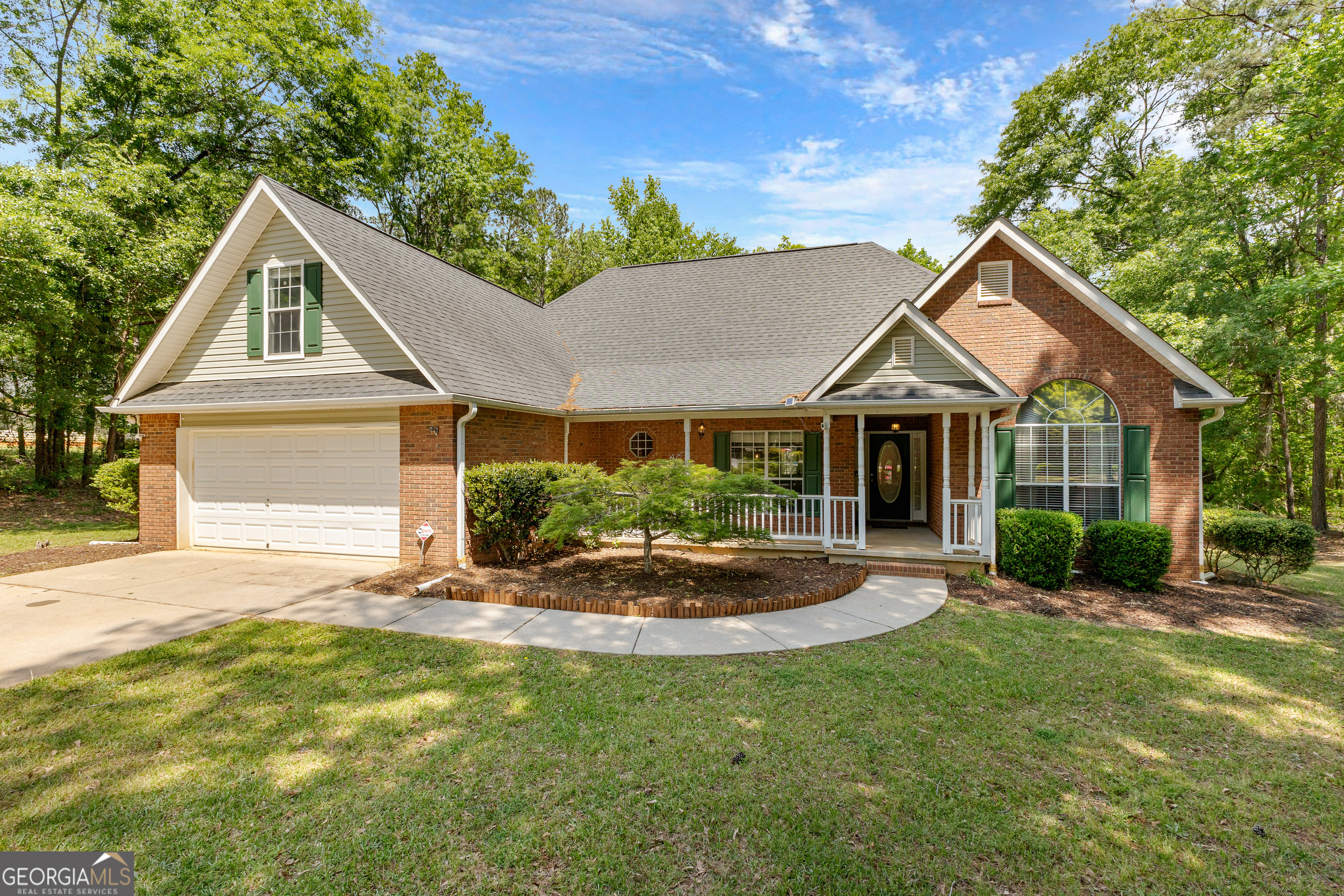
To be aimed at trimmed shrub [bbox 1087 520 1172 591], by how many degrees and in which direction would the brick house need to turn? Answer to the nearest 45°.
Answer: approximately 90° to its left

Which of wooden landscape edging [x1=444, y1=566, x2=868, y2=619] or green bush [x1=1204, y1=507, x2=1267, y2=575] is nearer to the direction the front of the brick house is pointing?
the wooden landscape edging

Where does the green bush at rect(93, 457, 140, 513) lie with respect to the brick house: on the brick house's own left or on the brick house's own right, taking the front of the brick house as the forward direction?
on the brick house's own right

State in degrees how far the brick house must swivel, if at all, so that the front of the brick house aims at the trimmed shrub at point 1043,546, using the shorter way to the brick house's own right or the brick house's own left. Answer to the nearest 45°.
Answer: approximately 90° to the brick house's own left

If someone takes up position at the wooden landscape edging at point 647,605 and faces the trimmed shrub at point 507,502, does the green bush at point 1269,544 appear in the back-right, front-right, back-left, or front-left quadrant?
back-right

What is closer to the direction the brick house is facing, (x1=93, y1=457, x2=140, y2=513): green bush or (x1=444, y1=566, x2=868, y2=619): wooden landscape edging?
the wooden landscape edging

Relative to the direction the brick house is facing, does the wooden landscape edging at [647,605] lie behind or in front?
in front

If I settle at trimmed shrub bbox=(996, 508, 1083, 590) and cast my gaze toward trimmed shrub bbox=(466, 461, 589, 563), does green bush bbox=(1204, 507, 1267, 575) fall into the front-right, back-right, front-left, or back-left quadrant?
back-right

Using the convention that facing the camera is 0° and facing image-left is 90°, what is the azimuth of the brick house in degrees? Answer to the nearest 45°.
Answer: approximately 0°

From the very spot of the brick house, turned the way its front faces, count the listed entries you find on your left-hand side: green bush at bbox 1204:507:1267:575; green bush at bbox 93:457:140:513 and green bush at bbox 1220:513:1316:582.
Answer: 2

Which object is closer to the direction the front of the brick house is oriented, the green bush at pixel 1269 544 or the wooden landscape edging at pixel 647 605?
the wooden landscape edging

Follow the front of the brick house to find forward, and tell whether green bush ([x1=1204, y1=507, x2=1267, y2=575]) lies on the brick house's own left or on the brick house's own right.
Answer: on the brick house's own left

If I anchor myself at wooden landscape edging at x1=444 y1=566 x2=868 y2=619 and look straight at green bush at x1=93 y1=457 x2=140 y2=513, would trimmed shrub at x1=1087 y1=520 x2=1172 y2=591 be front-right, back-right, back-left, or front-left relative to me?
back-right
